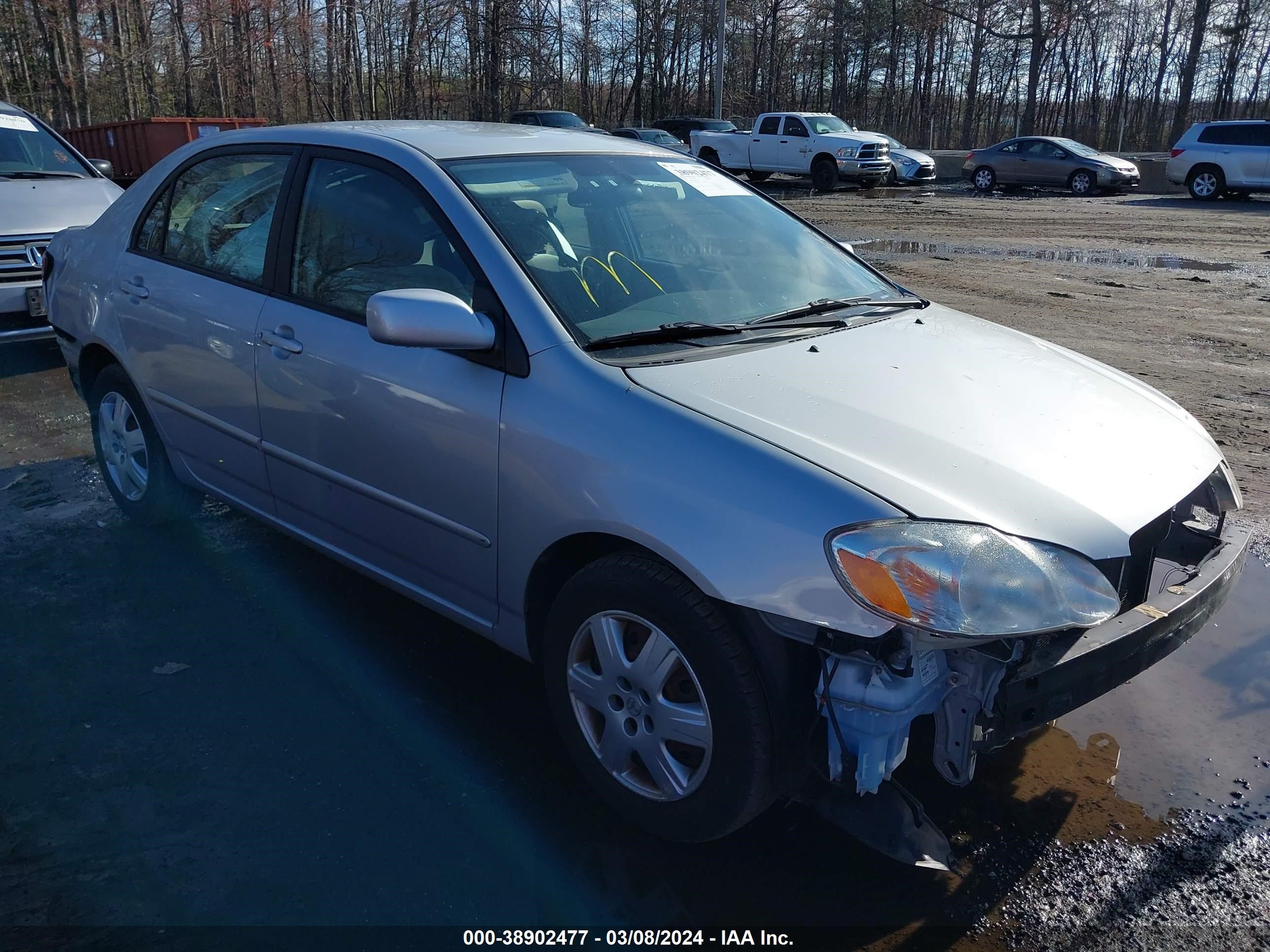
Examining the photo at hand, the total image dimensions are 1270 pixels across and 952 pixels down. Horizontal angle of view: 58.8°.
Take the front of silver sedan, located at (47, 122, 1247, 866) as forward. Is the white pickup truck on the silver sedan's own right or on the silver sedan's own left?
on the silver sedan's own left

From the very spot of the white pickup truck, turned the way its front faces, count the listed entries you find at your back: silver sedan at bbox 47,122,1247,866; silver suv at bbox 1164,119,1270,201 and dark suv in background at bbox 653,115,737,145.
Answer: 1

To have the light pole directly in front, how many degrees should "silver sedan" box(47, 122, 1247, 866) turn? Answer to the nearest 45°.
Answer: approximately 135° to its left

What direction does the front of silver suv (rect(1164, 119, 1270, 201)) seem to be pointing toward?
to the viewer's right

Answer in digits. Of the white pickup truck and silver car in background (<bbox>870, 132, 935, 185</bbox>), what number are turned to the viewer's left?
0

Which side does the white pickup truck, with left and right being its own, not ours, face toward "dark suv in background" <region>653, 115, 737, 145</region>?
back

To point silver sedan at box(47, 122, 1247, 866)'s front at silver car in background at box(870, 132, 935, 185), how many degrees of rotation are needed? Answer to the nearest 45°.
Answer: approximately 135° to its left

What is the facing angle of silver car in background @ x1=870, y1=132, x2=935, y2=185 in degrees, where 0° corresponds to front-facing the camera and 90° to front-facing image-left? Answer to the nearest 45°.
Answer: approximately 315°

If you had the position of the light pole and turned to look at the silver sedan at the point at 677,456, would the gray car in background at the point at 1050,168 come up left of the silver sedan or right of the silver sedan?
left

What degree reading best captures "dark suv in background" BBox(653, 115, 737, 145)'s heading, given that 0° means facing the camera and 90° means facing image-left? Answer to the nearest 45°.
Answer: approximately 315°

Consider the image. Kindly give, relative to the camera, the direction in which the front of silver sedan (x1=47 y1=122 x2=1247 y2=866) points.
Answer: facing the viewer and to the right of the viewer

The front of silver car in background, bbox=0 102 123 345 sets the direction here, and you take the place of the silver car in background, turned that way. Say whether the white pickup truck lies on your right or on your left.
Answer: on your left

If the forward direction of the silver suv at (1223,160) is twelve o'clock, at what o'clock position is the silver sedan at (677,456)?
The silver sedan is roughly at 3 o'clock from the silver suv.

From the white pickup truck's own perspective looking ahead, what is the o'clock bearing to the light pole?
The light pole is roughly at 7 o'clock from the white pickup truck.

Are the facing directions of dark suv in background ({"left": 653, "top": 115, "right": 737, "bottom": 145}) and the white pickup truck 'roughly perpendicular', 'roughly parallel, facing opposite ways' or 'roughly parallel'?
roughly parallel

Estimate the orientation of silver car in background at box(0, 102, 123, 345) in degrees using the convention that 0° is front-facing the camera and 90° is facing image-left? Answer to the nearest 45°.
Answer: approximately 315°
